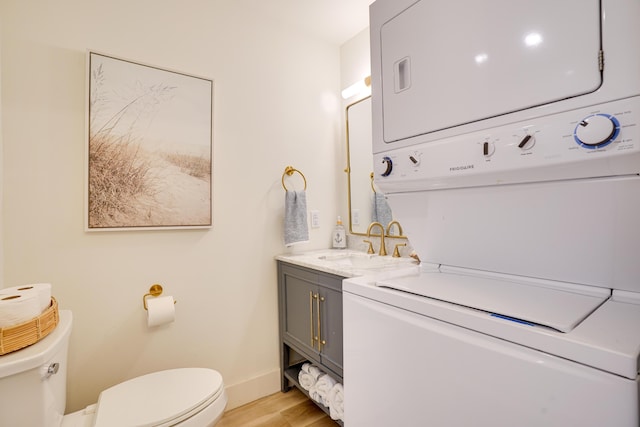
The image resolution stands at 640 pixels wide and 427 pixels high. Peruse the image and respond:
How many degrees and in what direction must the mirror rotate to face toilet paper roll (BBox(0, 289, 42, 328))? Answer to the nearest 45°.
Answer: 0° — it already faces it

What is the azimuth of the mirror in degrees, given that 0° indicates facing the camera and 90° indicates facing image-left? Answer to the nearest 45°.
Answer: approximately 45°

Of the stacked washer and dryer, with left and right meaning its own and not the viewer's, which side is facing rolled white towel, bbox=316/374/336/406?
right

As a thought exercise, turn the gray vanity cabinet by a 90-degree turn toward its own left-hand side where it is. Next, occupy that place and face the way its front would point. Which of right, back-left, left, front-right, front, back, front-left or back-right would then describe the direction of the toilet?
right

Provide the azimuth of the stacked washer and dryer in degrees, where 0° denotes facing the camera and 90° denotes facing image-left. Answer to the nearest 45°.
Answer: approximately 45°

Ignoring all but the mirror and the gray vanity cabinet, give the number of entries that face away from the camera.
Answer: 0

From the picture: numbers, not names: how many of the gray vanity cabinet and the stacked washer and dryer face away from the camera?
0

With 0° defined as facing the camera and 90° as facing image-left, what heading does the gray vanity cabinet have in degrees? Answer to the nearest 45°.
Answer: approximately 45°

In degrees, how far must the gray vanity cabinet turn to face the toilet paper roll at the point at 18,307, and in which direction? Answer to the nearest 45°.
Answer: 0° — it already faces it

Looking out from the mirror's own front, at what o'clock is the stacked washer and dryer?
The stacked washer and dryer is roughly at 10 o'clock from the mirror.
